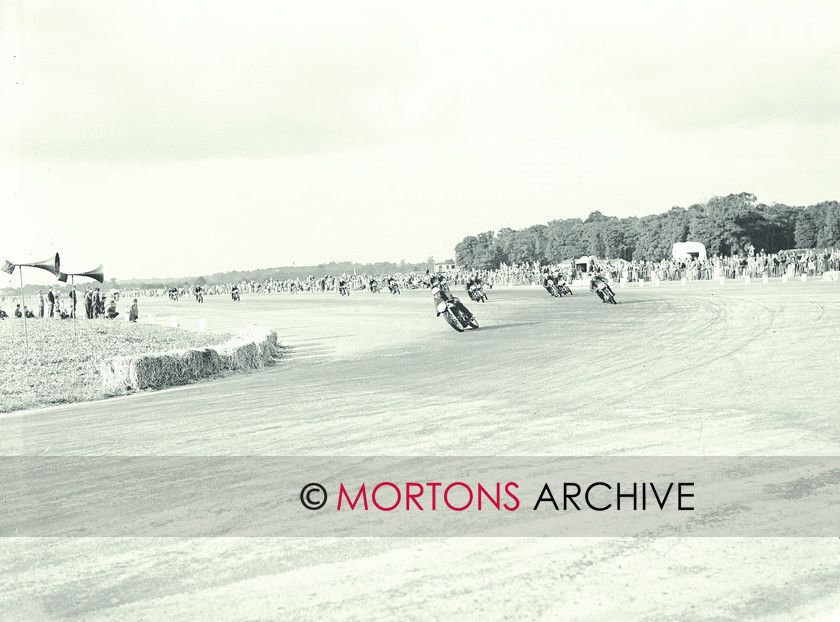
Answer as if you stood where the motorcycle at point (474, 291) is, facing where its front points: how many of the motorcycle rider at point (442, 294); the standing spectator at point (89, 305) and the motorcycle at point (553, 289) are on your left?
1

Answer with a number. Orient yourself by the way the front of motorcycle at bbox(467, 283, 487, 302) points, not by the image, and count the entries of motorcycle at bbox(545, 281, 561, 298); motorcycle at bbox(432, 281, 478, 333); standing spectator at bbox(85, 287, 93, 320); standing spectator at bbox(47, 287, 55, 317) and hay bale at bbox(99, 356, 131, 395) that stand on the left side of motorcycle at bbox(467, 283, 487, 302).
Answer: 1

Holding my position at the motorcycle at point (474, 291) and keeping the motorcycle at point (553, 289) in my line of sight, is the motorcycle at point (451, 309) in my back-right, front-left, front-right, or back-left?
back-right

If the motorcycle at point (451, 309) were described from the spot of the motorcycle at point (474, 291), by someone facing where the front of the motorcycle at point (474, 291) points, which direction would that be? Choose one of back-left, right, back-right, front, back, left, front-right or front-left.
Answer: front-right

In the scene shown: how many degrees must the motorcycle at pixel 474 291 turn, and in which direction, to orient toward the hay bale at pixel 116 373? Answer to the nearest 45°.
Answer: approximately 45° to its right

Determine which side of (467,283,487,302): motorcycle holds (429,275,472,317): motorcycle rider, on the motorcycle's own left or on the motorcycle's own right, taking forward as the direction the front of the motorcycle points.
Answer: on the motorcycle's own right

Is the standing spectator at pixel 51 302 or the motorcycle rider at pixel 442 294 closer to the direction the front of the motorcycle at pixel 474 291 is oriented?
the motorcycle rider

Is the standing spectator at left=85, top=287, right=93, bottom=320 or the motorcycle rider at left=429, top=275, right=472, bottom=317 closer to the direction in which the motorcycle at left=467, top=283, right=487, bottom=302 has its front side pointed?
the motorcycle rider
